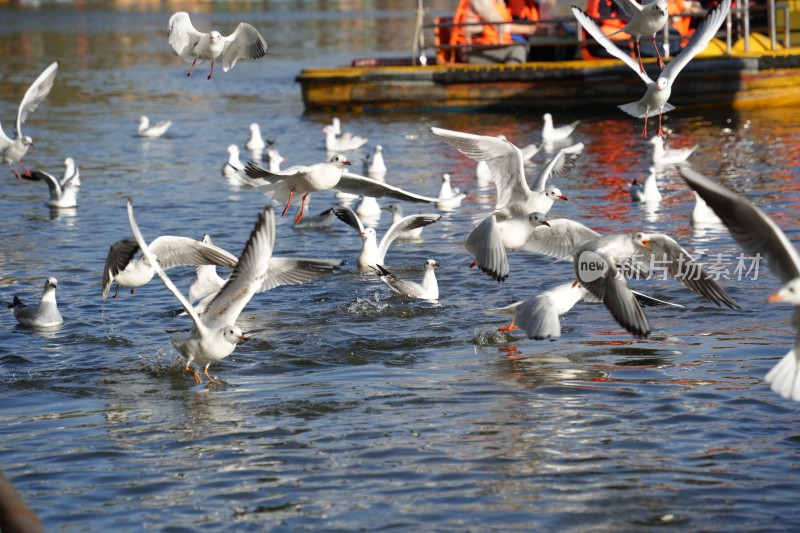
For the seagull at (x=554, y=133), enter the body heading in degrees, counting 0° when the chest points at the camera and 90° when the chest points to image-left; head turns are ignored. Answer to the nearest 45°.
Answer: approximately 90°

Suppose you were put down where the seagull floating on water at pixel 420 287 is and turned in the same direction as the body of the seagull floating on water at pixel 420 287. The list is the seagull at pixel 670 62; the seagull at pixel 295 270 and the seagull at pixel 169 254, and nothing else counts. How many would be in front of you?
1

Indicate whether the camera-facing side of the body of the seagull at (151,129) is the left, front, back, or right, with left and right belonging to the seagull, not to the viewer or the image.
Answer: left

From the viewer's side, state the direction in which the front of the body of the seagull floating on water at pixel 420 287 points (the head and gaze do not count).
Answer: to the viewer's right

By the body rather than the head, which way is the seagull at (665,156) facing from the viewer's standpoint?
to the viewer's left

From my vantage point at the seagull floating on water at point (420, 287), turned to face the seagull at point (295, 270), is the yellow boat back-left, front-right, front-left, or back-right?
back-right

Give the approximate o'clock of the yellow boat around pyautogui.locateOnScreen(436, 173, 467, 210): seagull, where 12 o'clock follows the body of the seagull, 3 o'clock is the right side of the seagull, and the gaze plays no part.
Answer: The yellow boat is roughly at 5 o'clock from the seagull.

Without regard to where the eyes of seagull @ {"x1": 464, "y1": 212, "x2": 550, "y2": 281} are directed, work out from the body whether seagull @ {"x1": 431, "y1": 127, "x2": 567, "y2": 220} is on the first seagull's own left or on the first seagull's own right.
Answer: on the first seagull's own left

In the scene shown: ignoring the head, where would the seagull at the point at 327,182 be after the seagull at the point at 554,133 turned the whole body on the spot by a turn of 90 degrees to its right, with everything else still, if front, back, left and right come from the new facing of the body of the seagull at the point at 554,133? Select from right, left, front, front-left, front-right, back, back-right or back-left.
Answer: back

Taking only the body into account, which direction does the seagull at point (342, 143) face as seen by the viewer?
to the viewer's left

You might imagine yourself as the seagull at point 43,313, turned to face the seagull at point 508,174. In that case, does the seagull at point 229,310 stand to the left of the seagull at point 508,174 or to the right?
right
